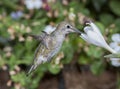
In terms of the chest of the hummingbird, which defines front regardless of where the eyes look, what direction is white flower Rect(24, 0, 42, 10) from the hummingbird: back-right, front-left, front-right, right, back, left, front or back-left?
left

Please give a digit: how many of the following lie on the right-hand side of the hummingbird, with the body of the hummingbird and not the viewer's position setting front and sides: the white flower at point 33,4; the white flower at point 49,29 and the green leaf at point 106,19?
0

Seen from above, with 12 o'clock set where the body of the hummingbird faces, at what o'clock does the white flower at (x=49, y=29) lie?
The white flower is roughly at 9 o'clock from the hummingbird.

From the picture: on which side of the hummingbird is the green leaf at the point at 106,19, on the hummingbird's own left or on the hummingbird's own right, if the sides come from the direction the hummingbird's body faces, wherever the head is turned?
on the hummingbird's own left

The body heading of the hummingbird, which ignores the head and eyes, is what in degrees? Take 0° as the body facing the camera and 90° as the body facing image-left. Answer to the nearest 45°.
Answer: approximately 270°
